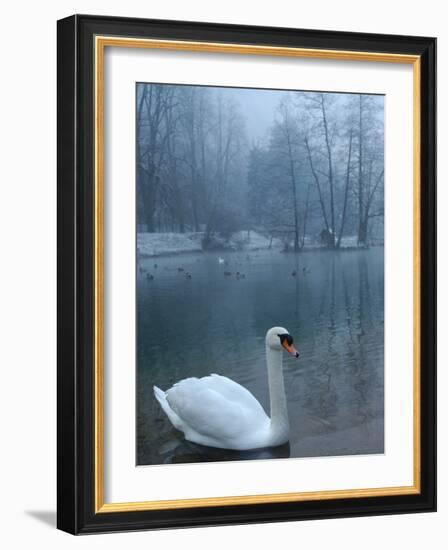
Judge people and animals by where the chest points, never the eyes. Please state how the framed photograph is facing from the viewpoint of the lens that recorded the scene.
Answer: facing the viewer and to the right of the viewer
